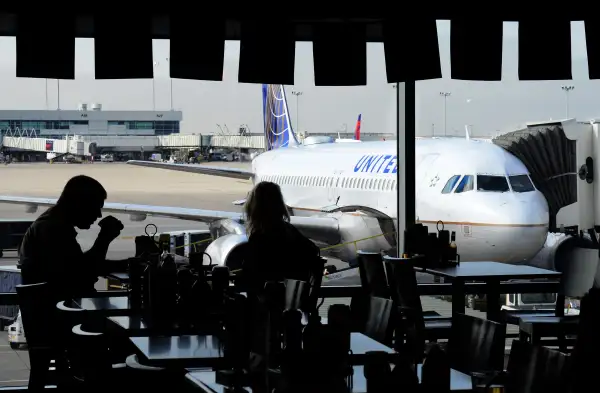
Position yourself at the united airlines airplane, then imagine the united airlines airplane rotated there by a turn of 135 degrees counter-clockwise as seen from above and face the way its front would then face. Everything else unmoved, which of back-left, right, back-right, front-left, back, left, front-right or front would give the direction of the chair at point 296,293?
back

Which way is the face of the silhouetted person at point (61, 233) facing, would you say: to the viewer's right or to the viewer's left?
to the viewer's right

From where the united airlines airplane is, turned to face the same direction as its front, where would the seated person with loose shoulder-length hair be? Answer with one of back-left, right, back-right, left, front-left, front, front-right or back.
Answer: front-right

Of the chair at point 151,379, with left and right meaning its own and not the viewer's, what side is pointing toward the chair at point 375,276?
front

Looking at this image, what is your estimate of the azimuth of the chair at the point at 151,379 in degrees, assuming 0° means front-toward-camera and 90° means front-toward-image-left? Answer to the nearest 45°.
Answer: approximately 225°

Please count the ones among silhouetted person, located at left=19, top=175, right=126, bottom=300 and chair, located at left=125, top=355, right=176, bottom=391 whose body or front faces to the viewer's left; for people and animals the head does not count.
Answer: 0

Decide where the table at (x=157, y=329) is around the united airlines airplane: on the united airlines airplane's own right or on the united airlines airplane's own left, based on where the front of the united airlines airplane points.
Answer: on the united airlines airplane's own right

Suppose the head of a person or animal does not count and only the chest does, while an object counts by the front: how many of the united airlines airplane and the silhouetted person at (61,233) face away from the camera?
0

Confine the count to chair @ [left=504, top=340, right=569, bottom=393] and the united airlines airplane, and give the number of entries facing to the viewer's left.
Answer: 0

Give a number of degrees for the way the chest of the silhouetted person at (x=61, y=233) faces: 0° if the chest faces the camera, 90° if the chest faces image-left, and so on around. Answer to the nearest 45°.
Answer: approximately 270°

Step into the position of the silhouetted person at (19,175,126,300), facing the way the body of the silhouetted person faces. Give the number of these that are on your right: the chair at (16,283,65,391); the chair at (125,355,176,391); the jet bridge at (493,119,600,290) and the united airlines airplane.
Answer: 2

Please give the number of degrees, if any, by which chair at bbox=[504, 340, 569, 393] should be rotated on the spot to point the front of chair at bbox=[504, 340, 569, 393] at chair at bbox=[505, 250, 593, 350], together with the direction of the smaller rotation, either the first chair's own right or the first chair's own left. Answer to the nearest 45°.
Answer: approximately 45° to the first chair's own left

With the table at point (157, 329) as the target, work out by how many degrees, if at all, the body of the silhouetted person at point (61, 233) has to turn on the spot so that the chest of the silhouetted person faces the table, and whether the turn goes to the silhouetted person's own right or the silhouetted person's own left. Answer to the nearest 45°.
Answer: approximately 45° to the silhouetted person's own right

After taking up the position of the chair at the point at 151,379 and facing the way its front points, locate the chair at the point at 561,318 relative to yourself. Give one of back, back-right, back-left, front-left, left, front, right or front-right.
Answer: front

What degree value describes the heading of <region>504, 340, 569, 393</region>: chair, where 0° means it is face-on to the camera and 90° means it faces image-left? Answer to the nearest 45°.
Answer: approximately 225°

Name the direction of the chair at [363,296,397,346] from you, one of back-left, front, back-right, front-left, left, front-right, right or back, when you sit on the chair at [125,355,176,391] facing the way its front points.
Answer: front

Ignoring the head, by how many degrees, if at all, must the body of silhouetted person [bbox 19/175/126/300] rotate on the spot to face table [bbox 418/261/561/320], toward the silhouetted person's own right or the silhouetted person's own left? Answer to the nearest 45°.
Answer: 0° — they already face it

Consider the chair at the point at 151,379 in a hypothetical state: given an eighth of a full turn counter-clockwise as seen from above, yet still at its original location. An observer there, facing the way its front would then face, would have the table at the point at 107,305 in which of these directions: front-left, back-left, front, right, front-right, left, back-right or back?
front

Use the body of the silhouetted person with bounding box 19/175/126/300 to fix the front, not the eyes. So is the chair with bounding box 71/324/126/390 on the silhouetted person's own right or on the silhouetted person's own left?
on the silhouetted person's own right

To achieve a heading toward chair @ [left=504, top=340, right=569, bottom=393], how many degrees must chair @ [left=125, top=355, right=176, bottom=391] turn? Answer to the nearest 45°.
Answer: approximately 45° to its right
